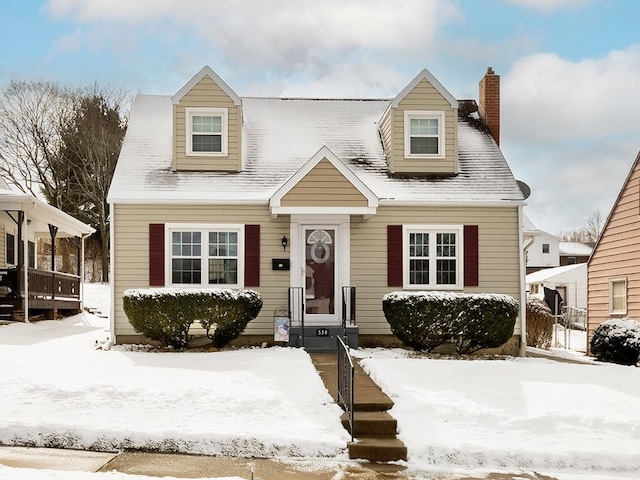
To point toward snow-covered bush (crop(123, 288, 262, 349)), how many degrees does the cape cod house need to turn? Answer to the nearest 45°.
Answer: approximately 45° to its right

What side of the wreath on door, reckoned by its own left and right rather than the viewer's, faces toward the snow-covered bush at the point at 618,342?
left

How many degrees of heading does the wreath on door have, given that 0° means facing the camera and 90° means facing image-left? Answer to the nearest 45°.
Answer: approximately 0°

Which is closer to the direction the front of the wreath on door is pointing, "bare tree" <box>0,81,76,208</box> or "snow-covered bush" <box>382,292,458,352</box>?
the snow-covered bush

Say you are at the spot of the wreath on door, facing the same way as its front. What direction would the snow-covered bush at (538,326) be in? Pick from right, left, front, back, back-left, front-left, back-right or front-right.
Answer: back-left

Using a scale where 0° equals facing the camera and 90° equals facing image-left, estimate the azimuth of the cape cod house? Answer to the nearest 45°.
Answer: approximately 0°

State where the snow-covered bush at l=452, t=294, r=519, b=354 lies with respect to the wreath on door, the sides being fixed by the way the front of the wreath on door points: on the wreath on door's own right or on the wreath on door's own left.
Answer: on the wreath on door's own left

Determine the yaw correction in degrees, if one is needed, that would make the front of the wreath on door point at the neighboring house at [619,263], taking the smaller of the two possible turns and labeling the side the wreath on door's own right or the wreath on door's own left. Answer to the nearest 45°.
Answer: approximately 135° to the wreath on door's own left
